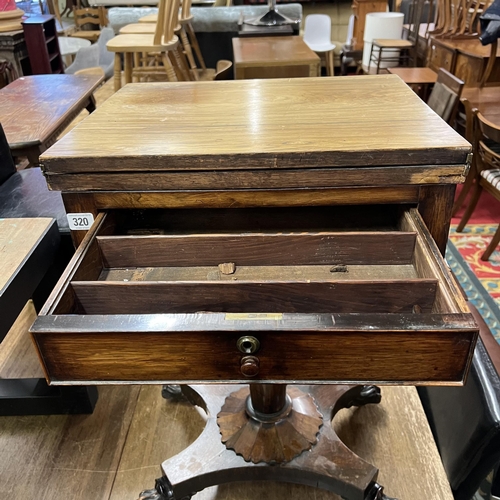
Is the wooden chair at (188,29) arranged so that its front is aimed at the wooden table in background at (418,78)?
no

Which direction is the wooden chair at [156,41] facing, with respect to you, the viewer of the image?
facing to the left of the viewer

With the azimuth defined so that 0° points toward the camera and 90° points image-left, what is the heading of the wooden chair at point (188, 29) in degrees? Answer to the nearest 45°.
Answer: approximately 90°

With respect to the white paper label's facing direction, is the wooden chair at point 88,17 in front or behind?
behind

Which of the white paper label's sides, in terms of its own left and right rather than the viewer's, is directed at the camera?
front

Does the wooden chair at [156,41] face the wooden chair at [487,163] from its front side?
no

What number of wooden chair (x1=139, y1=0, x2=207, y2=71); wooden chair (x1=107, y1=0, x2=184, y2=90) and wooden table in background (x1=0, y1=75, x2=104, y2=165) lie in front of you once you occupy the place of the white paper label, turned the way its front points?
0

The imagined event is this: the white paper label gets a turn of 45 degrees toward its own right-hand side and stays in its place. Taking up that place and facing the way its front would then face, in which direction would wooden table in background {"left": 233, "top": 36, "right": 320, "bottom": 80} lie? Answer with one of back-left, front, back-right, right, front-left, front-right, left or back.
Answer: back

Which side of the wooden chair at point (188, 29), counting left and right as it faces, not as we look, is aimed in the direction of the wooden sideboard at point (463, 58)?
back

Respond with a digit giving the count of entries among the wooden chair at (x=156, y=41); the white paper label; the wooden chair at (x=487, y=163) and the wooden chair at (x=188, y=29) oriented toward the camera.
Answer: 1

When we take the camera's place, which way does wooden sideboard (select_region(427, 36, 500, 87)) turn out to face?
facing the viewer and to the left of the viewer

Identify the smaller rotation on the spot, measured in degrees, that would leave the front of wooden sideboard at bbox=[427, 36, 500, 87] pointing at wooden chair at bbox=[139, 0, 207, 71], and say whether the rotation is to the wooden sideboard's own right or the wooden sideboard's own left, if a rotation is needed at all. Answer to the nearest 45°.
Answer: approximately 45° to the wooden sideboard's own right

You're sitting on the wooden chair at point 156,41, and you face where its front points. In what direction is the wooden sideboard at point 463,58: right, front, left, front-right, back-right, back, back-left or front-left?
back
